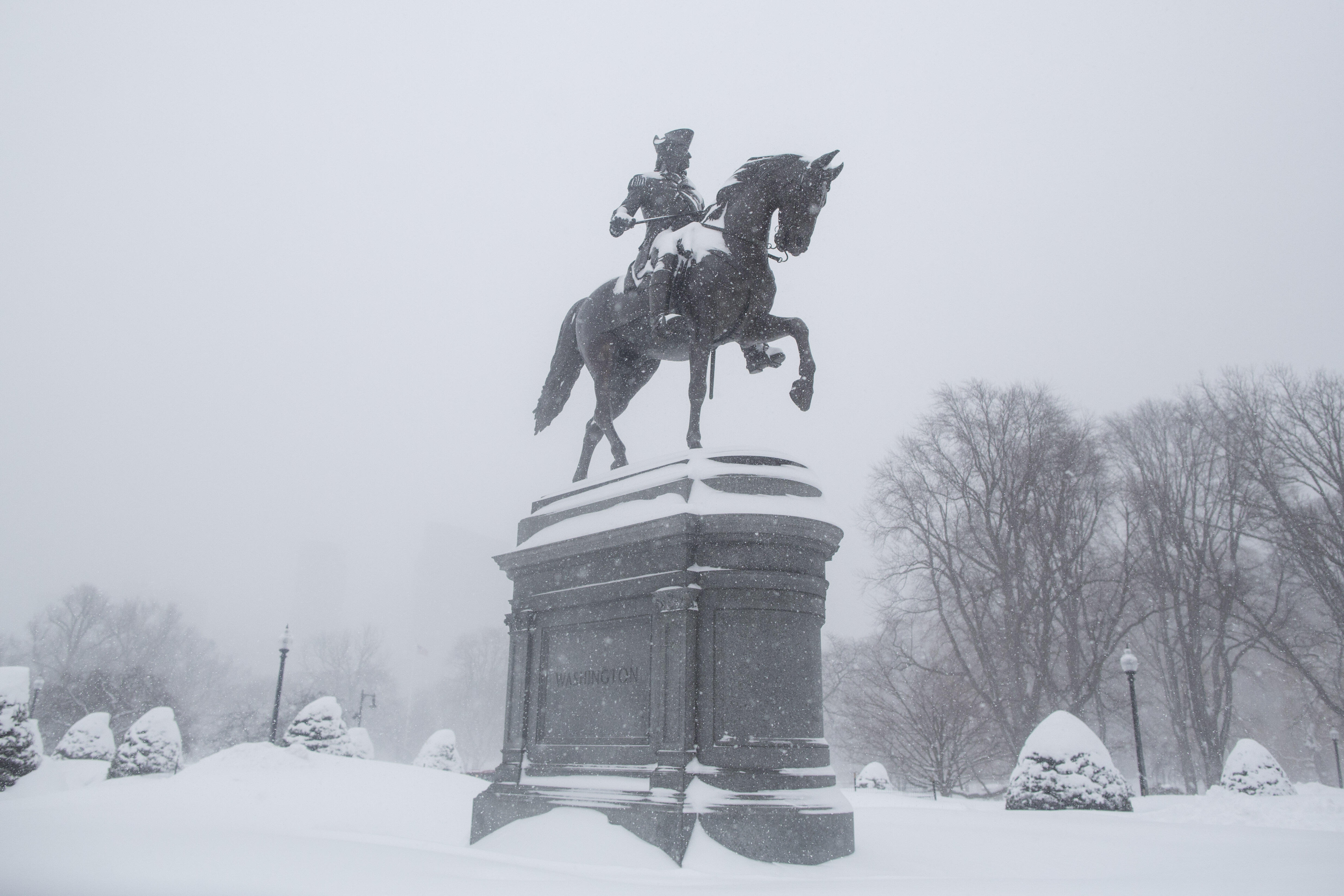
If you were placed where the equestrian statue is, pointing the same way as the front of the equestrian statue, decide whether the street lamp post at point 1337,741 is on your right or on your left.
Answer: on your left

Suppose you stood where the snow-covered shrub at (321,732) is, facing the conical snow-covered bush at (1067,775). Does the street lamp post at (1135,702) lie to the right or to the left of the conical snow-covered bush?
left

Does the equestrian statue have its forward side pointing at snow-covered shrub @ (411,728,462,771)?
no

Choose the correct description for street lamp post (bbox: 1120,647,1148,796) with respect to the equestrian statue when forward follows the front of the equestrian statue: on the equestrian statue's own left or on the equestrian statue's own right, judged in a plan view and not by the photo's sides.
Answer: on the equestrian statue's own left

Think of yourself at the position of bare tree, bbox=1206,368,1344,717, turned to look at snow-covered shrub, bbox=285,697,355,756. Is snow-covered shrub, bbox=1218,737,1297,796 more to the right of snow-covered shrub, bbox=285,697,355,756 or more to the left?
left

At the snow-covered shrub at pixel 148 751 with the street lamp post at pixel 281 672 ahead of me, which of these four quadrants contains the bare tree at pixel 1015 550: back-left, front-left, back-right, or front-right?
front-right

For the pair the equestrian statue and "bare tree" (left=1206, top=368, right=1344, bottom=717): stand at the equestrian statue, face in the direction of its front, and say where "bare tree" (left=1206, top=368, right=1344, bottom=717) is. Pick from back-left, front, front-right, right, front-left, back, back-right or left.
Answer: left

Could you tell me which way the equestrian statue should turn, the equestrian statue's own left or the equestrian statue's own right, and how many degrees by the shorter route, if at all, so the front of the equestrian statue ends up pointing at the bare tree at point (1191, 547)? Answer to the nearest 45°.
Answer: approximately 90° to the equestrian statue's own left

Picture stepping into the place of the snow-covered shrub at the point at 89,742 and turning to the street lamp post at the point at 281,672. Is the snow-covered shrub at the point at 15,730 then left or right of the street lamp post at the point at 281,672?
right

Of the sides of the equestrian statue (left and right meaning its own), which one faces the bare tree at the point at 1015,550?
left

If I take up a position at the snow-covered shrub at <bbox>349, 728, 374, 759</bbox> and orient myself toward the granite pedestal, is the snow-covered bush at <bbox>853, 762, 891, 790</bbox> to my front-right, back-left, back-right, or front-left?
front-left

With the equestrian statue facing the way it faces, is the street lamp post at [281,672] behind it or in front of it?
behind

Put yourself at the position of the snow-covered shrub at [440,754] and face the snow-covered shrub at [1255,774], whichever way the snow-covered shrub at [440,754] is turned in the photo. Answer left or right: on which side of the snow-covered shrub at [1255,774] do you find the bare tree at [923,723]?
left

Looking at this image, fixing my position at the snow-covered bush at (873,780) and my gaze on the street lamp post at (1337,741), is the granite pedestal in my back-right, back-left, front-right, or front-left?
back-right

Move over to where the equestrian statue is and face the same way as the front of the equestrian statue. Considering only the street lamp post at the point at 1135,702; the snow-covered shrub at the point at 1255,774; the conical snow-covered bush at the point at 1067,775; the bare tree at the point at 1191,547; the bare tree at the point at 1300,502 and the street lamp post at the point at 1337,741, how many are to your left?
6

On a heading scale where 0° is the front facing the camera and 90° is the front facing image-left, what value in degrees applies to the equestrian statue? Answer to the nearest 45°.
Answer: approximately 315°
